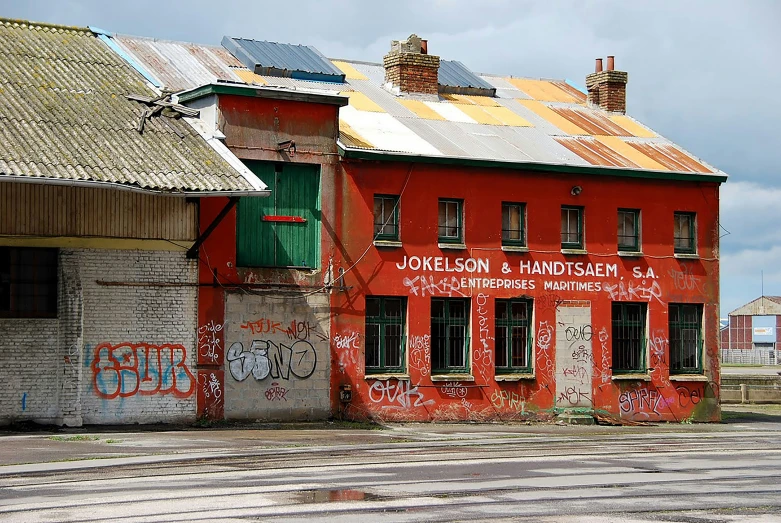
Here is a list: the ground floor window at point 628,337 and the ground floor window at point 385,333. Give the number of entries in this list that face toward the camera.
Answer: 2

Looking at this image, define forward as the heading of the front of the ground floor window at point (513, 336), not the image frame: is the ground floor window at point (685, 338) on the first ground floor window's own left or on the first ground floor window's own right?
on the first ground floor window's own left

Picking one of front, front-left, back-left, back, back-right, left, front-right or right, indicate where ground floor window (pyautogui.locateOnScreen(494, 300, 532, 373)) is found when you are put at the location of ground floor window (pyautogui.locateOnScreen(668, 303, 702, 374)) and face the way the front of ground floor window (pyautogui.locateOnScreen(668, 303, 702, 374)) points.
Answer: front-right

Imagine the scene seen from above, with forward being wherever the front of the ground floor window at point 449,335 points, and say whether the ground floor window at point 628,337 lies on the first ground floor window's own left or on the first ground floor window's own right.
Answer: on the first ground floor window's own left

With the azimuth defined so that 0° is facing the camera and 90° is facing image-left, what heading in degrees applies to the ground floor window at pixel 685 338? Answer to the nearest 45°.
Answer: approximately 0°

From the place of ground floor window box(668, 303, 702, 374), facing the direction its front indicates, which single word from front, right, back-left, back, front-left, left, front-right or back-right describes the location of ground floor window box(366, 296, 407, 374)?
front-right
